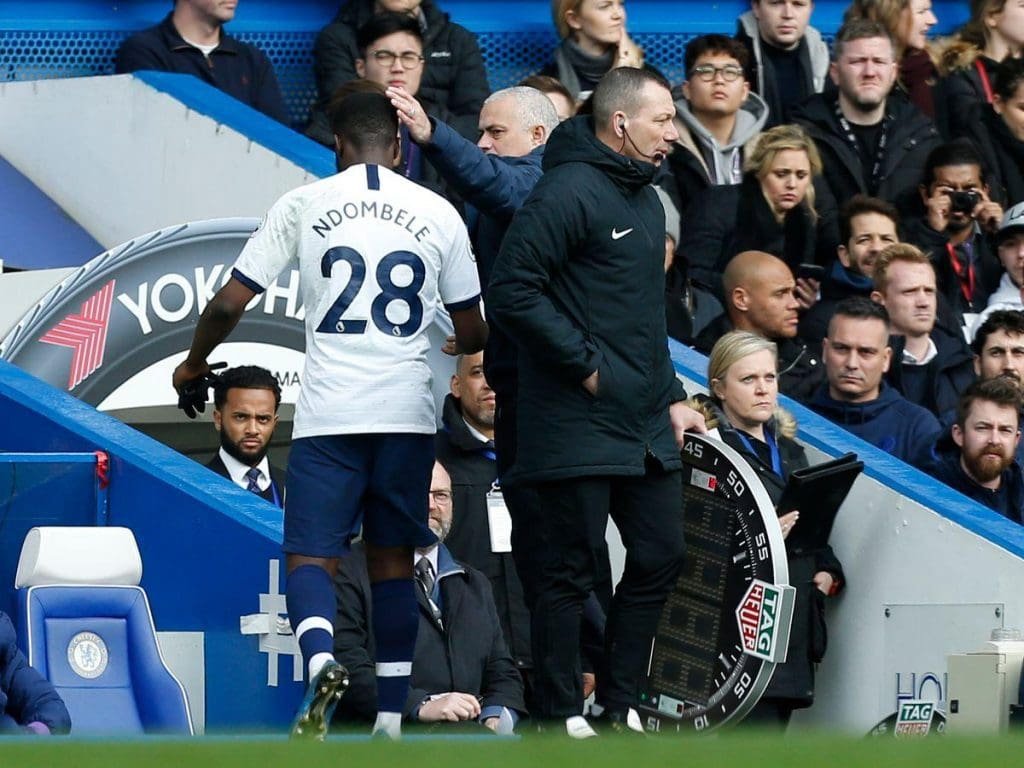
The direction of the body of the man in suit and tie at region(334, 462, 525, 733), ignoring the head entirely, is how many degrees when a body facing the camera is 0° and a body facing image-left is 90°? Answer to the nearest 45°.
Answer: approximately 0°

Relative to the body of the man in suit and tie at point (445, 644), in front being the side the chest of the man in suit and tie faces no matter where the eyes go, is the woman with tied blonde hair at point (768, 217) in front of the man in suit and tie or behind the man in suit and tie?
behind

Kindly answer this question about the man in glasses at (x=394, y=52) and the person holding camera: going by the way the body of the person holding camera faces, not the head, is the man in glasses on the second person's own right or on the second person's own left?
on the second person's own right

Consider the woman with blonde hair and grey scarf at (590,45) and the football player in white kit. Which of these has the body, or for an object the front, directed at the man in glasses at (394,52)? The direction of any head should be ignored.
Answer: the football player in white kit

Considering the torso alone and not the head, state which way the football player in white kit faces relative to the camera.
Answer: away from the camera

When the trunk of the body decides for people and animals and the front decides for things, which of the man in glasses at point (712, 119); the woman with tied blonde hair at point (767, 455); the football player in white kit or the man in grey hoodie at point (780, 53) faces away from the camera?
the football player in white kit
